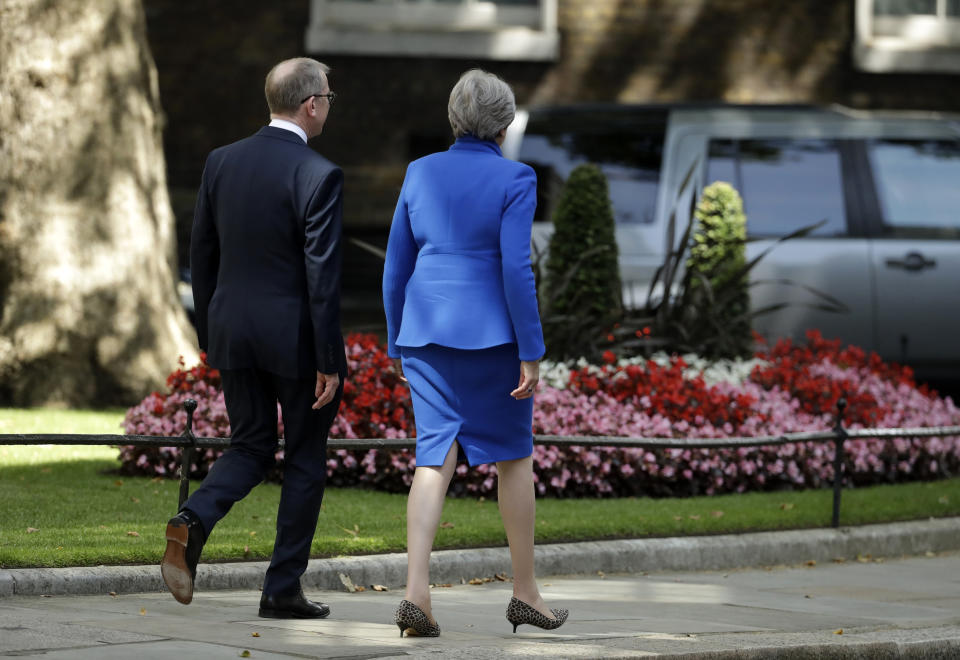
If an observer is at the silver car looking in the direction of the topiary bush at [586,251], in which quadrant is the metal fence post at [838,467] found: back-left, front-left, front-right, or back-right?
front-left

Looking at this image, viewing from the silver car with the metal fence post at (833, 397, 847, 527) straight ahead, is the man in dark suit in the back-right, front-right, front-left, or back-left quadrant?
front-right

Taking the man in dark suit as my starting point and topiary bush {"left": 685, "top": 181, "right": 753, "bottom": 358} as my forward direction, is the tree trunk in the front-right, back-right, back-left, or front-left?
front-left

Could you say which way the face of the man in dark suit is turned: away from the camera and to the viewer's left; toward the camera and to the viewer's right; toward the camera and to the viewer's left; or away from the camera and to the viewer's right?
away from the camera and to the viewer's right

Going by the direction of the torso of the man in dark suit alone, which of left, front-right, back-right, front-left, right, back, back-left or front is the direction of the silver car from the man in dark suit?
front

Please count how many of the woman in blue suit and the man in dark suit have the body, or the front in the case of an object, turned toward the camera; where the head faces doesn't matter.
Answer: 0

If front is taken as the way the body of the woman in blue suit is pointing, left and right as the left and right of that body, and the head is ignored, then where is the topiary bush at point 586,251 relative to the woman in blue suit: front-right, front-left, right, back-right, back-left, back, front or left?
front-left

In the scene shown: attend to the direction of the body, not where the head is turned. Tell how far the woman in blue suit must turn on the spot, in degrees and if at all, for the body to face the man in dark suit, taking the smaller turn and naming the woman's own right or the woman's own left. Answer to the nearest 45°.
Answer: approximately 135° to the woman's own left

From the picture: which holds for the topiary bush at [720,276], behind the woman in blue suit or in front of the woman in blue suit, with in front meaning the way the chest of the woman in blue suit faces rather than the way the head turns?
in front

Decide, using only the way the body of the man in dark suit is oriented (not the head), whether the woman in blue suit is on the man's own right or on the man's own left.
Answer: on the man's own right

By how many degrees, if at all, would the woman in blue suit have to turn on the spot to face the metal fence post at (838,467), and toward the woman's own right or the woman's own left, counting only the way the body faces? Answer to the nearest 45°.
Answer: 0° — they already face it

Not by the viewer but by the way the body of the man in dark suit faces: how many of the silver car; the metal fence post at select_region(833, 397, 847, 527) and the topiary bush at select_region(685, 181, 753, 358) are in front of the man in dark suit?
3

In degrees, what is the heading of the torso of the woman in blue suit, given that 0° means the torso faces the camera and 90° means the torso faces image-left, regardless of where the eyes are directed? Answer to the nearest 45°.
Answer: approximately 225°

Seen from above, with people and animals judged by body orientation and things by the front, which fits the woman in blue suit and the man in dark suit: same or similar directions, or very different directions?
same or similar directions

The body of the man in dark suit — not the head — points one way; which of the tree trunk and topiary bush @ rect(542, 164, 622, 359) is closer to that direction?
the topiary bush

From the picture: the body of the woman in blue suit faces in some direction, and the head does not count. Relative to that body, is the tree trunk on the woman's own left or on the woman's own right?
on the woman's own left

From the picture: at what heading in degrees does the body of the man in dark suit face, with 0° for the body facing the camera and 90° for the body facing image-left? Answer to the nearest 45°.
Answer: approximately 225°

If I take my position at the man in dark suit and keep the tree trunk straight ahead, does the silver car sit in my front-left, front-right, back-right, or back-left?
front-right
